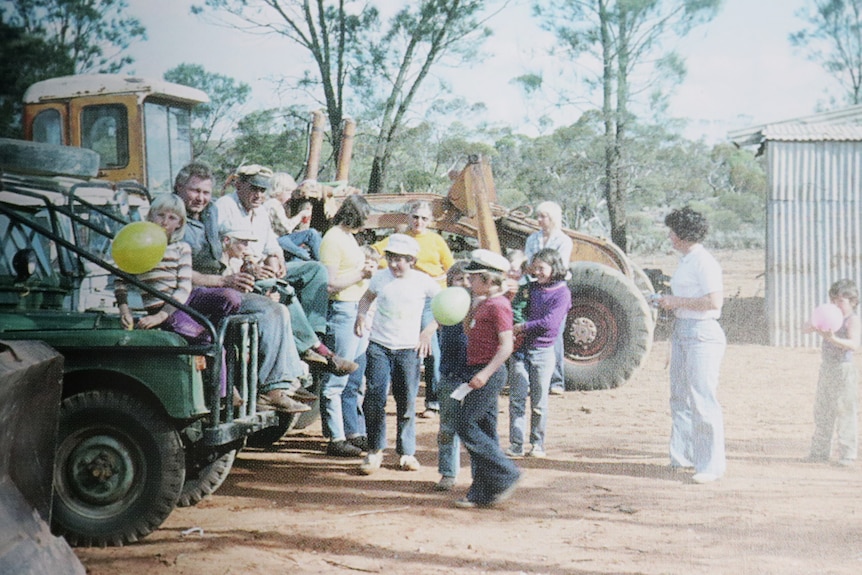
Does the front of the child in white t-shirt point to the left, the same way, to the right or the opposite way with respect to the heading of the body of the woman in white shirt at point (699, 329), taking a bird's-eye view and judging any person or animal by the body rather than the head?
to the left

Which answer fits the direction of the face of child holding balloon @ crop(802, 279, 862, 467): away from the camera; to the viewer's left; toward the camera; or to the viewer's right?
to the viewer's left

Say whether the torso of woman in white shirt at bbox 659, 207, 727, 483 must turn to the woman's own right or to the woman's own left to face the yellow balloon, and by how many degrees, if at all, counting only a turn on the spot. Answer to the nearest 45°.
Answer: approximately 45° to the woman's own left
